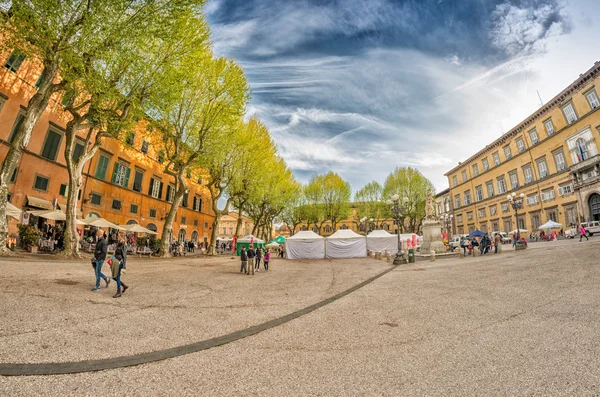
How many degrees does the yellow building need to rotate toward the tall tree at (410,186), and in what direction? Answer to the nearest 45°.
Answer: approximately 45° to its right

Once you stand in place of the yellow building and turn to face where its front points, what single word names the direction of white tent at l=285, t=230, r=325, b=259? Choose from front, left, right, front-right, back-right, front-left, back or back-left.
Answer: front

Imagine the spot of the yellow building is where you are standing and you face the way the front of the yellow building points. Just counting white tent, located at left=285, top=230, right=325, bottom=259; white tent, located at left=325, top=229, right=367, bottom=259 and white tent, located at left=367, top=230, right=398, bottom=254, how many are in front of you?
3

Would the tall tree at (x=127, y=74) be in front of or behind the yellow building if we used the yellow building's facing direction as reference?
in front

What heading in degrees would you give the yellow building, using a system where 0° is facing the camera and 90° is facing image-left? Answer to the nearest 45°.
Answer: approximately 45°

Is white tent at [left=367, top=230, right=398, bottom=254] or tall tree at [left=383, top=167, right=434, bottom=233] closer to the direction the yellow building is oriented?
the white tent

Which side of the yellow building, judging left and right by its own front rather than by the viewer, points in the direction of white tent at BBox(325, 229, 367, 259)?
front

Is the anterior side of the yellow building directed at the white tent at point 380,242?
yes

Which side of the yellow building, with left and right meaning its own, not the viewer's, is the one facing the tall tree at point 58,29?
front
